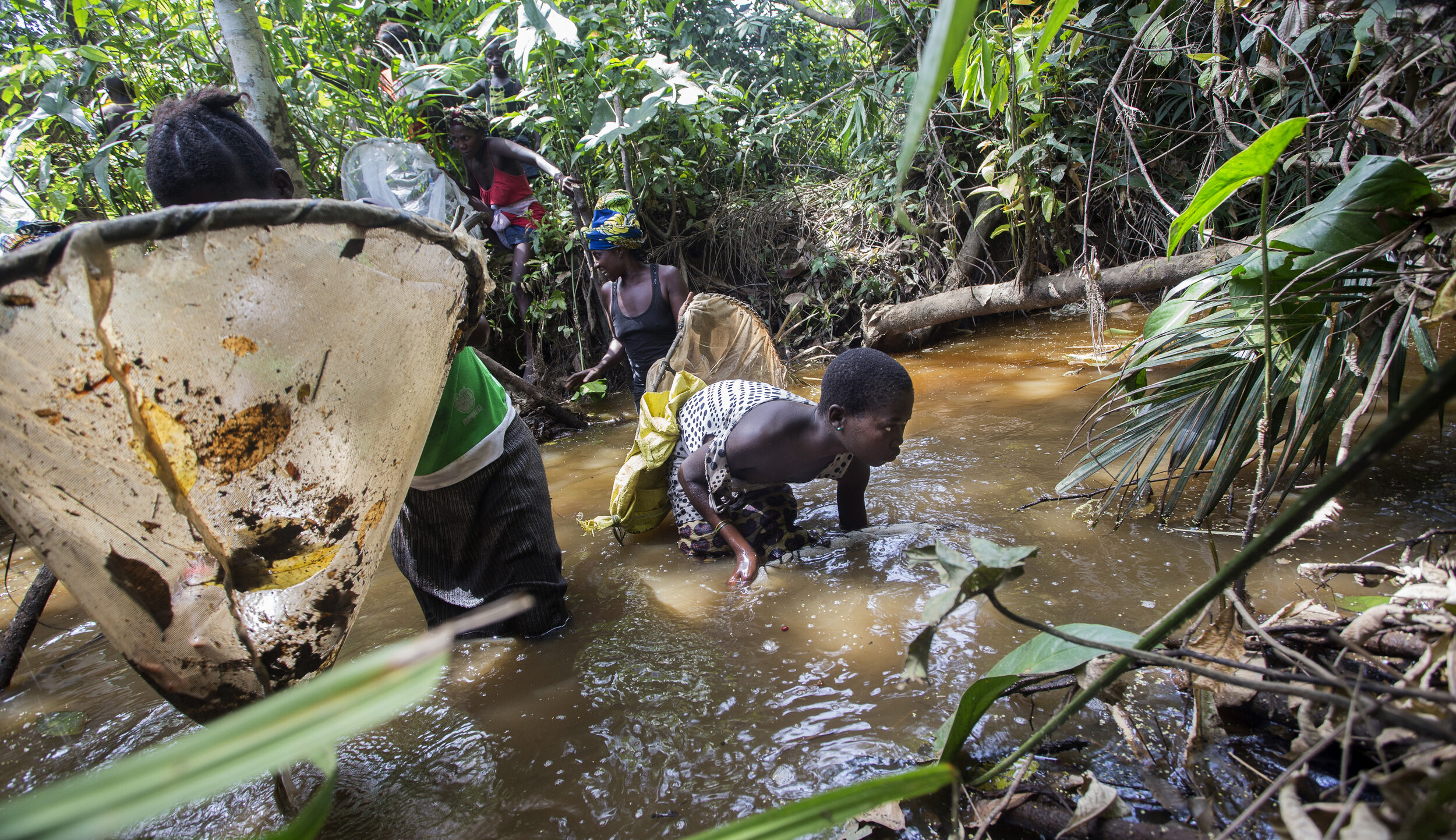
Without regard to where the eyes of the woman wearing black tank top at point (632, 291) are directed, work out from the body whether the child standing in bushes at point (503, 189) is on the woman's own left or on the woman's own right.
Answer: on the woman's own right

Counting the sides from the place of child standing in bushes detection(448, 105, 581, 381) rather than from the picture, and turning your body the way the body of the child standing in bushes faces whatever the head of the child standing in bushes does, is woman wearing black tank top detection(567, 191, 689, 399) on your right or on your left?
on your left

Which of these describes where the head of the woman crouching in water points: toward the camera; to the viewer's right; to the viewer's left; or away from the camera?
to the viewer's right
